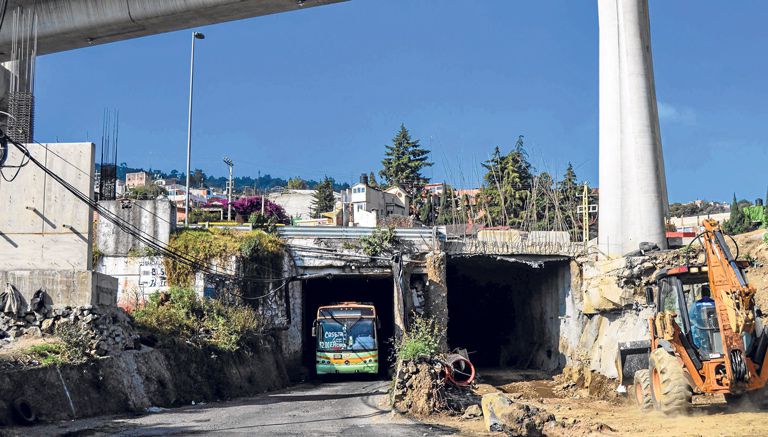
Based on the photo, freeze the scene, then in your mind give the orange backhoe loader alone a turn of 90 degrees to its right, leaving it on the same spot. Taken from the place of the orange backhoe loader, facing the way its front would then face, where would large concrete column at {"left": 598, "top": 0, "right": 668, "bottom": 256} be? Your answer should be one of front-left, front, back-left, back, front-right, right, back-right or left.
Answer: front-left

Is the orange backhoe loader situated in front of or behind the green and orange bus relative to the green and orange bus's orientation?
in front

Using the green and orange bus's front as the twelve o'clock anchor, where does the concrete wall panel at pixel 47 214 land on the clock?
The concrete wall panel is roughly at 1 o'clock from the green and orange bus.

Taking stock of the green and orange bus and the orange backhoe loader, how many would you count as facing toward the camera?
1

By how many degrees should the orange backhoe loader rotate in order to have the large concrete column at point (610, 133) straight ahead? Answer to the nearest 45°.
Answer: approximately 45° to its right

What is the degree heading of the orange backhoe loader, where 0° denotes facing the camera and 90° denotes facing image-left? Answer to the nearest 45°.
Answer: approximately 135°

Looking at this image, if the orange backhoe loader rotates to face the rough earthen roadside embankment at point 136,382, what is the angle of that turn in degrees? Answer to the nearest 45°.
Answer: approximately 45° to its left

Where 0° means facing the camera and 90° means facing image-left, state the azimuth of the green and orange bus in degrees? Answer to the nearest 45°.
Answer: approximately 0°

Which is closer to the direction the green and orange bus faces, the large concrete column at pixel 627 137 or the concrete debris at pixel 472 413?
the concrete debris

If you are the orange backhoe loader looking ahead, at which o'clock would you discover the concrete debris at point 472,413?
The concrete debris is roughly at 11 o'clock from the orange backhoe loader.
